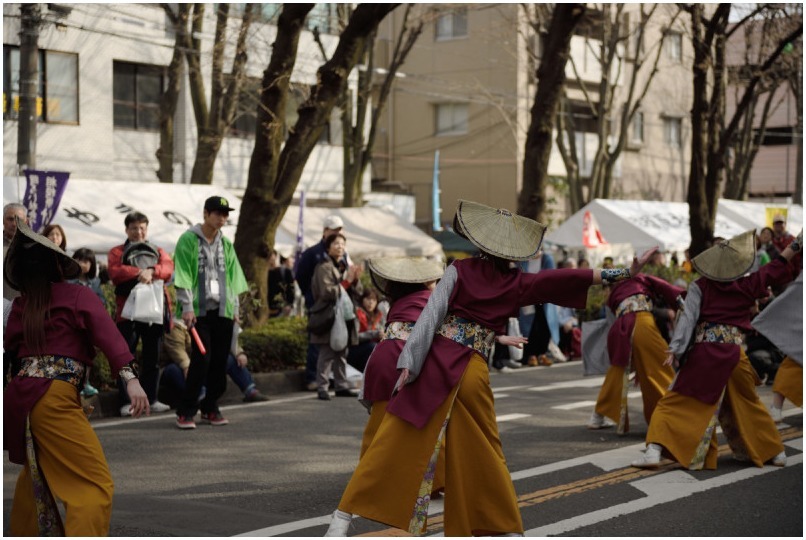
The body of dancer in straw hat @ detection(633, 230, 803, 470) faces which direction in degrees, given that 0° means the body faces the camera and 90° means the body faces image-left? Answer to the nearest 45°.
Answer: approximately 180°

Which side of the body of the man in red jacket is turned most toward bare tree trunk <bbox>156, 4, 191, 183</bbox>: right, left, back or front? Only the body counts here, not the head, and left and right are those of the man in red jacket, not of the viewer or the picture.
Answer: back

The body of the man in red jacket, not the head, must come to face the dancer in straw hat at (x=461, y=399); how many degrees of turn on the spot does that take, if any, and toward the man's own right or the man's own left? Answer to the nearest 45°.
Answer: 0° — they already face them

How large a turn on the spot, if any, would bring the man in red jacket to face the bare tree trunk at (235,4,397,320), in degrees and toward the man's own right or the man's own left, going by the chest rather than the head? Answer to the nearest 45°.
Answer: approximately 135° to the man's own left

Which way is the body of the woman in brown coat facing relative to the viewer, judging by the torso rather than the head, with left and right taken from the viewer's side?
facing the viewer and to the right of the viewer

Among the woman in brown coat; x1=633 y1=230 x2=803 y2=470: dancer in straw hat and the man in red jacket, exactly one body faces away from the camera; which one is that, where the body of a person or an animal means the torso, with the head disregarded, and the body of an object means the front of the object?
the dancer in straw hat

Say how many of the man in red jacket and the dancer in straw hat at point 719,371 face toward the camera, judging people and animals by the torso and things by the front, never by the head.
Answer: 1

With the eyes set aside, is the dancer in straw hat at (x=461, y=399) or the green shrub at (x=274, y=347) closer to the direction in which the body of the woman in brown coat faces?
the dancer in straw hat

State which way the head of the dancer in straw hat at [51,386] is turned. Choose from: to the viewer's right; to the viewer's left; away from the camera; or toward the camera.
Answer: away from the camera

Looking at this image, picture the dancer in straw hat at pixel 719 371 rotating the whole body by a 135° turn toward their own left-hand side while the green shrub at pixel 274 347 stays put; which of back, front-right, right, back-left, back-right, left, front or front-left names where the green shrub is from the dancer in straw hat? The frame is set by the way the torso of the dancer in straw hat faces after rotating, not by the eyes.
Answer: right
